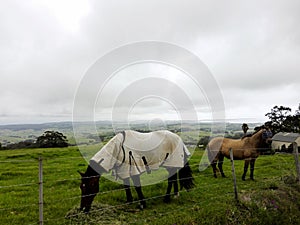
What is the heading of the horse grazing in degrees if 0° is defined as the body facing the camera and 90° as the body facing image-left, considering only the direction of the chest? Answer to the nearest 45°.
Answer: approximately 90°

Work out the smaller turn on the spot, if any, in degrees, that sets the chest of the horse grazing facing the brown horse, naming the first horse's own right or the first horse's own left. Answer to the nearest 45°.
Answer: approximately 135° to the first horse's own right

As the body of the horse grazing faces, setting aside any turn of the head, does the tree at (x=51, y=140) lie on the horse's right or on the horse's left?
on the horse's right

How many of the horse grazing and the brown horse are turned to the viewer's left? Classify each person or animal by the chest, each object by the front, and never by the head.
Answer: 1

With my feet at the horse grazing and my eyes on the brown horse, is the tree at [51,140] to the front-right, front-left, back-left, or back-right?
front-left

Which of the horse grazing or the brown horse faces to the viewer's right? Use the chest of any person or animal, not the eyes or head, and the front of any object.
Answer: the brown horse

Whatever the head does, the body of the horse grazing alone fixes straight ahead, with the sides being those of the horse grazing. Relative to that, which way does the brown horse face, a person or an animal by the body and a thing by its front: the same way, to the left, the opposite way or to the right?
the opposite way

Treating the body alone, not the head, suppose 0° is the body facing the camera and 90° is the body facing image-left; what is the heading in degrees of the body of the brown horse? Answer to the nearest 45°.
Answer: approximately 270°

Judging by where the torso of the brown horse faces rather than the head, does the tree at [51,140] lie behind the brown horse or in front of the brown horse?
behind

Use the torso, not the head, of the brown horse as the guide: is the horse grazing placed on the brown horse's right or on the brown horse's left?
on the brown horse's right
